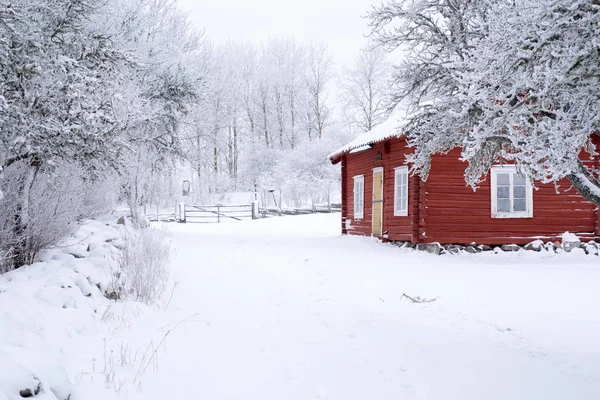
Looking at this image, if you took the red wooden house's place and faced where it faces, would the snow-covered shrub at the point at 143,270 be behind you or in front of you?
in front

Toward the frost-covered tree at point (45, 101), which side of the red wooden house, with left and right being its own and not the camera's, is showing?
front

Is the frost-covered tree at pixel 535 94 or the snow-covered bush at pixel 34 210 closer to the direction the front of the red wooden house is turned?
the snow-covered bush

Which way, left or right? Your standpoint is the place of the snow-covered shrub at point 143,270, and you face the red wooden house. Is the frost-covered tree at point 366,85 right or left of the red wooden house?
left

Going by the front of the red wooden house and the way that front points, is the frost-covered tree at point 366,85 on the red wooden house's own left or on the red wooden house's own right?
on the red wooden house's own right

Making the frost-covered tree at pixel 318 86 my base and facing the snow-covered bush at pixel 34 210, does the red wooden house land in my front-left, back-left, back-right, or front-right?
front-left

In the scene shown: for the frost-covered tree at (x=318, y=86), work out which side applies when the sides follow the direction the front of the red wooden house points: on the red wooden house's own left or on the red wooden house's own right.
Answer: on the red wooden house's own right

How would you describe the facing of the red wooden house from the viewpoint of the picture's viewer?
facing the viewer and to the left of the viewer

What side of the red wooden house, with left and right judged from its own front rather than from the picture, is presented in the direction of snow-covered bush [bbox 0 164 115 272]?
front
